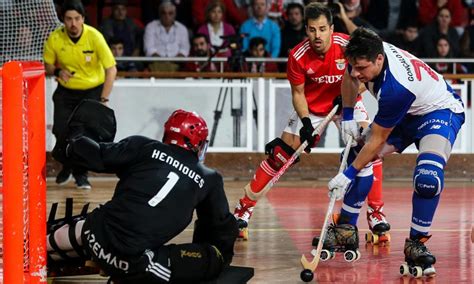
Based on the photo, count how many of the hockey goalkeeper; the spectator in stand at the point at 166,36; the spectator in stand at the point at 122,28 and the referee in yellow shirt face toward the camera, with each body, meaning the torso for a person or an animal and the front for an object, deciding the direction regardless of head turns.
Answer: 3

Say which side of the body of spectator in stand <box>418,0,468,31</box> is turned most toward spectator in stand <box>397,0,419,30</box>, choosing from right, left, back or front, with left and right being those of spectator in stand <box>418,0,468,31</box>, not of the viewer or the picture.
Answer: right

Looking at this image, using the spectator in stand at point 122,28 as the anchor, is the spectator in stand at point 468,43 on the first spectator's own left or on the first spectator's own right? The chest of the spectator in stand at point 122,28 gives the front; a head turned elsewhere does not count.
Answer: on the first spectator's own left

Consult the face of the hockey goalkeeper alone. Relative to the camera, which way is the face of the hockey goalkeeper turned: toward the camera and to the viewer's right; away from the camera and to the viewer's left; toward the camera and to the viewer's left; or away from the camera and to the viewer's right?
away from the camera and to the viewer's right

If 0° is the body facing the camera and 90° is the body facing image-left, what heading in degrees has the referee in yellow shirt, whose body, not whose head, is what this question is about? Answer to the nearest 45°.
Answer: approximately 0°

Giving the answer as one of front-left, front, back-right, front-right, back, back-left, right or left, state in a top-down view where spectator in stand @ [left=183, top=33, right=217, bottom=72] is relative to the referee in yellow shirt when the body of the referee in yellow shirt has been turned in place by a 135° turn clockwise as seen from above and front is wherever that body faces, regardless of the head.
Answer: right

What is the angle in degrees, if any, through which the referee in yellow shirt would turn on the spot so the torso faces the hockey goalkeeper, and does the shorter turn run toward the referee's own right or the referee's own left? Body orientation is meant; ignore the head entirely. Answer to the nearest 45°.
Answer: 0° — they already face them

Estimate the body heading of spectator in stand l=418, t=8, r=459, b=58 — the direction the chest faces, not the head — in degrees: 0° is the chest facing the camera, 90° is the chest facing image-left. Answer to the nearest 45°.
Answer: approximately 0°

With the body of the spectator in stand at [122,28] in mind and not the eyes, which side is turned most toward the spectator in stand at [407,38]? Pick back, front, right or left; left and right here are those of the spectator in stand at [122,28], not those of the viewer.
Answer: left
